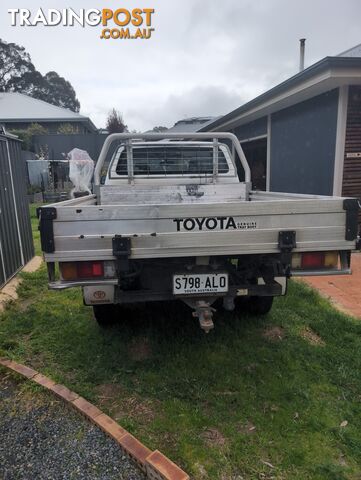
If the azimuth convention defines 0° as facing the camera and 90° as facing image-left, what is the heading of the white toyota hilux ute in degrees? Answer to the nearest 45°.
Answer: approximately 180°

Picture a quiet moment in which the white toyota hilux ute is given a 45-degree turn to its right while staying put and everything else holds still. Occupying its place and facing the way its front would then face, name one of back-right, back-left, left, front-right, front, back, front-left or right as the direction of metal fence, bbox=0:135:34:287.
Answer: left

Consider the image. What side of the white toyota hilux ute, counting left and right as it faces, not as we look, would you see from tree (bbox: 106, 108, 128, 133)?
front

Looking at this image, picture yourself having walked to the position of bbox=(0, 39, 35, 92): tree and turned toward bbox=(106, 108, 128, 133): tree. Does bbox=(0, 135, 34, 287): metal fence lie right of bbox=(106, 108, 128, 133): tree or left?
right

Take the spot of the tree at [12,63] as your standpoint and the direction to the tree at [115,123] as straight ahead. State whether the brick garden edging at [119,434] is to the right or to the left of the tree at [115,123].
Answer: right

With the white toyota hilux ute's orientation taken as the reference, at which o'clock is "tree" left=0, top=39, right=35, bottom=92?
The tree is roughly at 11 o'clock from the white toyota hilux ute.
